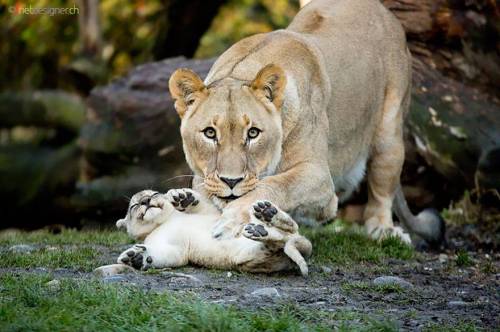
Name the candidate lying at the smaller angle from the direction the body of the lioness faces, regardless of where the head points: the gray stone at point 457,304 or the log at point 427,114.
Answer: the gray stone

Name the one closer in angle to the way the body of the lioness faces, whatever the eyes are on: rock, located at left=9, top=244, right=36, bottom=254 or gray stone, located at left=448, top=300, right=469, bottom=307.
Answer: the rock

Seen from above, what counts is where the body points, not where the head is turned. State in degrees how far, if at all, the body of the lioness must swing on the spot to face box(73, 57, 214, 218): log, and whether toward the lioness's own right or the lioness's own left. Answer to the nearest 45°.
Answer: approximately 90° to the lioness's own right

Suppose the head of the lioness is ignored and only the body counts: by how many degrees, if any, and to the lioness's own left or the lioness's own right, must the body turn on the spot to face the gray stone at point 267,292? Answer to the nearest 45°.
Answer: approximately 45° to the lioness's own left

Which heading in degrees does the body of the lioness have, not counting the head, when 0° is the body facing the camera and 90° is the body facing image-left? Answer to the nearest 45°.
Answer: approximately 45°

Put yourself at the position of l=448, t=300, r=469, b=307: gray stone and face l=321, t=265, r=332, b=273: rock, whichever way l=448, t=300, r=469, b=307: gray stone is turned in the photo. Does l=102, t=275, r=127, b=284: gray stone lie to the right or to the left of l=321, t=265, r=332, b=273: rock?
left

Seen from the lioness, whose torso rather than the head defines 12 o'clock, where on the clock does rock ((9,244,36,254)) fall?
The rock is roughly at 1 o'clock from the lioness.

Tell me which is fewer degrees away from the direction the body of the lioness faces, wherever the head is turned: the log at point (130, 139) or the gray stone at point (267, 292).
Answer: the gray stone

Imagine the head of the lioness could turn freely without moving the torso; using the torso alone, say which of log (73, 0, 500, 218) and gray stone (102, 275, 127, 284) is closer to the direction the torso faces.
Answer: the gray stone

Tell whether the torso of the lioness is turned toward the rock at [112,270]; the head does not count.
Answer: yes
